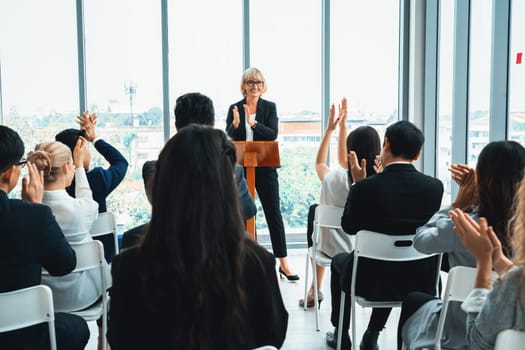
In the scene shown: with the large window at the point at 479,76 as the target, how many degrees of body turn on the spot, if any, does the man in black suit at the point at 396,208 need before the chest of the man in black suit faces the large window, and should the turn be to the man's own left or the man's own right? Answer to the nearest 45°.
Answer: approximately 45° to the man's own right

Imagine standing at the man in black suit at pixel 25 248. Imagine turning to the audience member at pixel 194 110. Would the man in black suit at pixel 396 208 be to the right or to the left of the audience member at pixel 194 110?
right

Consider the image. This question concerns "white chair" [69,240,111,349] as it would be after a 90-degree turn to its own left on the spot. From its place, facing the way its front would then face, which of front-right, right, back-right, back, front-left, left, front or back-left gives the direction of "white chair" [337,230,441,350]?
back-right

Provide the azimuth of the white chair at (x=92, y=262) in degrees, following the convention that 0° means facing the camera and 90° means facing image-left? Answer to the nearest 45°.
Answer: approximately 225°

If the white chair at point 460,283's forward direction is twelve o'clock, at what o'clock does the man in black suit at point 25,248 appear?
The man in black suit is roughly at 10 o'clock from the white chair.

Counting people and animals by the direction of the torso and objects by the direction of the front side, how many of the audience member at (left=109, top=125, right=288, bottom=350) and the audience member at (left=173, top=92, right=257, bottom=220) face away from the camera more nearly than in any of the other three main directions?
2

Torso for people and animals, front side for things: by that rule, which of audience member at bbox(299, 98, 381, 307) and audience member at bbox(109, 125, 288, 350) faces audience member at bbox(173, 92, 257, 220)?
audience member at bbox(109, 125, 288, 350)

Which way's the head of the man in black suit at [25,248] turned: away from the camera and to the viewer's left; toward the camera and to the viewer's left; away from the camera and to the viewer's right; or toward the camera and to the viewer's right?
away from the camera and to the viewer's right

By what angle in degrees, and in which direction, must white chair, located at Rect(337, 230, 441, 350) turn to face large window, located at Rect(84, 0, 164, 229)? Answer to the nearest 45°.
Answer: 0° — it already faces it

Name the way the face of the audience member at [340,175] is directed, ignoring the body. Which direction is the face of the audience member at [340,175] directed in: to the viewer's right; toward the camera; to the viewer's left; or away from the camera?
away from the camera

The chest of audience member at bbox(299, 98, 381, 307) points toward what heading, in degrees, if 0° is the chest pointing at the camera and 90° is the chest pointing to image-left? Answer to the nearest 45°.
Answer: approximately 135°

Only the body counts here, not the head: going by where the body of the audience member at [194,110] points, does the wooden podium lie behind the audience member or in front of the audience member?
in front

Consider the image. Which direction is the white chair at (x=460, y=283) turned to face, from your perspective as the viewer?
facing away from the viewer and to the left of the viewer

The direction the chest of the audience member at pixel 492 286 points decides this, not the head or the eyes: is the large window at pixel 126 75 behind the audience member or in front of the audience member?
in front

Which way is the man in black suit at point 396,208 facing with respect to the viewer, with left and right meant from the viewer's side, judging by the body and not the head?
facing away from the viewer and to the left of the viewer

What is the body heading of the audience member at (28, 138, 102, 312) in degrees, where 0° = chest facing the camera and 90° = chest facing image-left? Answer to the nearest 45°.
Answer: approximately 225°

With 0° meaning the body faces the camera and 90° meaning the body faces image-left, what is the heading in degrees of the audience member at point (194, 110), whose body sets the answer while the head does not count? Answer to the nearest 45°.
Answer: approximately 180°

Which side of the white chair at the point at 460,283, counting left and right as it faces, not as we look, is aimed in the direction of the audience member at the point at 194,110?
front
